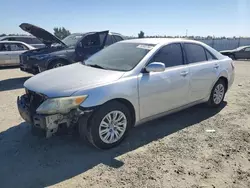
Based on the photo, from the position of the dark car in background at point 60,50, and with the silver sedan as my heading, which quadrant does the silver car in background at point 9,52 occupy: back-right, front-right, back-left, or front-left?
back-right

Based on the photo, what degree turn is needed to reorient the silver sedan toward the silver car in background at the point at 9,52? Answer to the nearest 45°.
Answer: approximately 90° to its right

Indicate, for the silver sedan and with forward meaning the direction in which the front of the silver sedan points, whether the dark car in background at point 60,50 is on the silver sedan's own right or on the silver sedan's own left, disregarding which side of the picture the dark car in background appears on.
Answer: on the silver sedan's own right

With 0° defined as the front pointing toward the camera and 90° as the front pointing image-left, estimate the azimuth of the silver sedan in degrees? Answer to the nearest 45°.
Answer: approximately 45°

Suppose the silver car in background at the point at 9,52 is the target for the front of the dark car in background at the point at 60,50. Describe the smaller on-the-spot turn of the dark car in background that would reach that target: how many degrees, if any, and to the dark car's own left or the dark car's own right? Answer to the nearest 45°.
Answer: approximately 90° to the dark car's own right

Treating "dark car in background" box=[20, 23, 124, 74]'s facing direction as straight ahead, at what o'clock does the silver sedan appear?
The silver sedan is roughly at 10 o'clock from the dark car in background.

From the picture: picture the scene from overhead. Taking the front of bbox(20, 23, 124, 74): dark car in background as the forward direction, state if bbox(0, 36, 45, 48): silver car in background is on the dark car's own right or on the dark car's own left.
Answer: on the dark car's own right

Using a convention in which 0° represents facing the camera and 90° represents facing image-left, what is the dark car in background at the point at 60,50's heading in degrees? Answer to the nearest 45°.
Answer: approximately 45°

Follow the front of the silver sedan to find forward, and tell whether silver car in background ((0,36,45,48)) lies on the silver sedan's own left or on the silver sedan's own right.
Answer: on the silver sedan's own right
